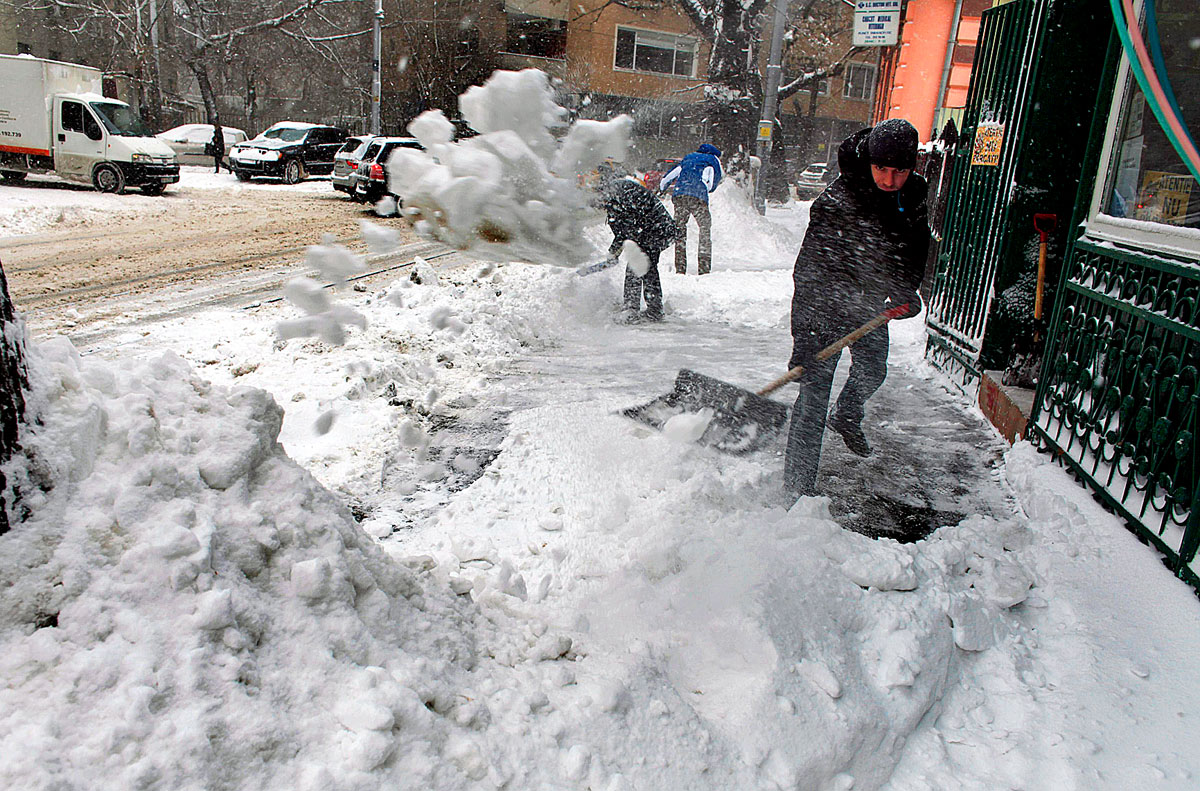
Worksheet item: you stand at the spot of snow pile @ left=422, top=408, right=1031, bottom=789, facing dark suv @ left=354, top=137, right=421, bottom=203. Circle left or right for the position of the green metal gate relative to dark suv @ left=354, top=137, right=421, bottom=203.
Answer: right

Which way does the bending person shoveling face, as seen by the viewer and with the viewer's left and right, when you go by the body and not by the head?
facing to the left of the viewer

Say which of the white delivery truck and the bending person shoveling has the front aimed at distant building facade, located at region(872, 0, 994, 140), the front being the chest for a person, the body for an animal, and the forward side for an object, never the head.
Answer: the white delivery truck

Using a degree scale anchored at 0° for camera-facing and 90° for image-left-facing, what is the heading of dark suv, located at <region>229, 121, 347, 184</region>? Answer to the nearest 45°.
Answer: approximately 45°

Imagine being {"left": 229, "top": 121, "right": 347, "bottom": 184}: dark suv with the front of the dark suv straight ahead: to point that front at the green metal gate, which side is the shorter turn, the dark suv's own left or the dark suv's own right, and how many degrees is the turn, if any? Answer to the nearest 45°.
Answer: approximately 45° to the dark suv's own left

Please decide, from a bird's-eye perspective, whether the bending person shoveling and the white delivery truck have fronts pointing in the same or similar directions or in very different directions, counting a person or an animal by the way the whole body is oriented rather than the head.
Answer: very different directions

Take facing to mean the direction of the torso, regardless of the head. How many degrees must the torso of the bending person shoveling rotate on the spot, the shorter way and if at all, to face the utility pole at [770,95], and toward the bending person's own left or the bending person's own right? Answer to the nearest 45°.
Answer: approximately 90° to the bending person's own right
